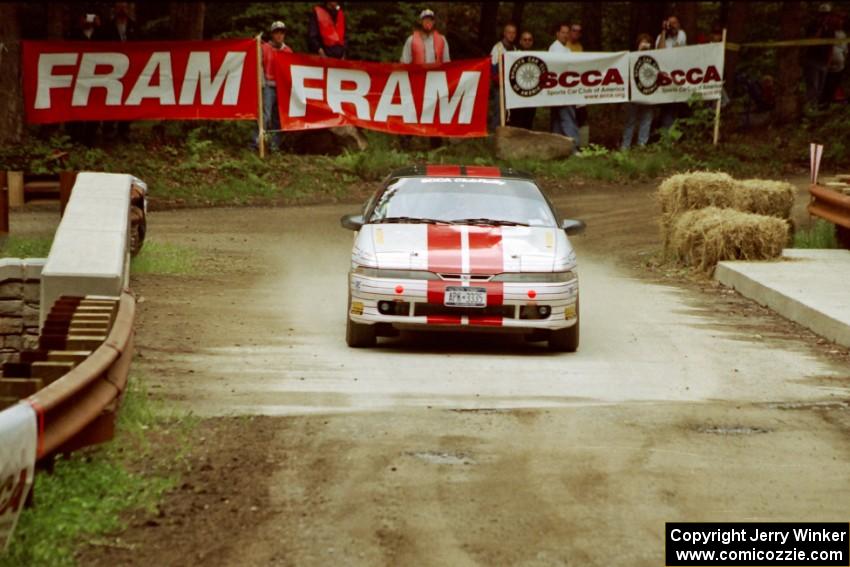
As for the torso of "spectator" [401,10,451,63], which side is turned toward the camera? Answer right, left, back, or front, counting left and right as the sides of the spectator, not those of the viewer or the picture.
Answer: front

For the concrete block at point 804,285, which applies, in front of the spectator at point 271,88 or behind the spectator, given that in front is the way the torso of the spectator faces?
in front

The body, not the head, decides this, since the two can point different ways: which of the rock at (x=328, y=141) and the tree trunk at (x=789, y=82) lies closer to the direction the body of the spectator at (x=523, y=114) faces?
the rock

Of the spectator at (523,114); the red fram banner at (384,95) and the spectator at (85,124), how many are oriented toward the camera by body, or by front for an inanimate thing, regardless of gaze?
3

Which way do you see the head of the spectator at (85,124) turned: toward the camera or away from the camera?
toward the camera

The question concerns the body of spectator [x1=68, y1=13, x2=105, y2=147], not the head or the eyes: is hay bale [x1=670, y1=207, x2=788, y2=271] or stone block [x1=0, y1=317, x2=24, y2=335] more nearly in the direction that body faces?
the stone block

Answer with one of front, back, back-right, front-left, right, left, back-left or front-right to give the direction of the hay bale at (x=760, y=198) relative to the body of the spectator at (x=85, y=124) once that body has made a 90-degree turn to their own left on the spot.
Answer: front-right

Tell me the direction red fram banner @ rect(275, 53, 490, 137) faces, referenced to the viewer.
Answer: facing the viewer

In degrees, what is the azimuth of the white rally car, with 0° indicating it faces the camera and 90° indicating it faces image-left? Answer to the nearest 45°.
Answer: approximately 0°

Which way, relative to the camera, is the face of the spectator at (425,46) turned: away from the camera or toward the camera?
toward the camera

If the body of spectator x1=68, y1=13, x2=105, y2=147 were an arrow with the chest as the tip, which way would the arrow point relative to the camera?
toward the camera

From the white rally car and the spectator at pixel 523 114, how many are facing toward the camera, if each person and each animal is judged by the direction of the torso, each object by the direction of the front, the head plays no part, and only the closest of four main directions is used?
2

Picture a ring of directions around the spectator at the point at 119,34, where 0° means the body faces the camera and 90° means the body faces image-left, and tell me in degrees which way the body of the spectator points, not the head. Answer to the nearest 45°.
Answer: approximately 0°

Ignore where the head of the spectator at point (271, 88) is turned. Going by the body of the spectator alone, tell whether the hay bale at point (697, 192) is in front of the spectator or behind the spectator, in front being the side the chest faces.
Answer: in front

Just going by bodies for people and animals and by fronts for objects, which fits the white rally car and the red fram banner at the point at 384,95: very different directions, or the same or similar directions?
same or similar directions
